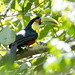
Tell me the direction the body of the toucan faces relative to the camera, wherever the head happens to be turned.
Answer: to the viewer's right

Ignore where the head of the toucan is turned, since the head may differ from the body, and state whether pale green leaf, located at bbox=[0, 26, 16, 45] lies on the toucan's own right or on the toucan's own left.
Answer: on the toucan's own right
